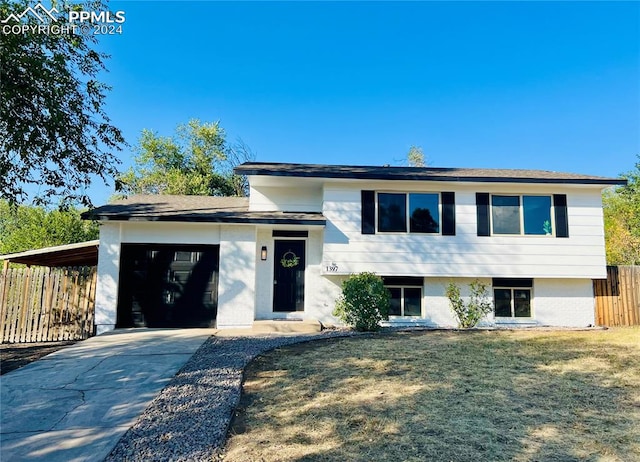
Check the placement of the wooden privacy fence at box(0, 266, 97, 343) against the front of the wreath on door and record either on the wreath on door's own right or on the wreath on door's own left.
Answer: on the wreath on door's own right

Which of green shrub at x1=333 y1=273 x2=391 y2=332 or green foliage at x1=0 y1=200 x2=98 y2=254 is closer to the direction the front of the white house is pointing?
the green shrub

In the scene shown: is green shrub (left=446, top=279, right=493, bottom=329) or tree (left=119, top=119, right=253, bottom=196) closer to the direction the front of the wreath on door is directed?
the green shrub

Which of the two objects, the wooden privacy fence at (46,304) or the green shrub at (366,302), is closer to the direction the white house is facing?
the green shrub

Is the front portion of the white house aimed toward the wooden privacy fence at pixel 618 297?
no

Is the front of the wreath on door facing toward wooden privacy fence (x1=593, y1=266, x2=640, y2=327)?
no

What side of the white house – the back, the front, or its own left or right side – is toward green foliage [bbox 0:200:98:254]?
right

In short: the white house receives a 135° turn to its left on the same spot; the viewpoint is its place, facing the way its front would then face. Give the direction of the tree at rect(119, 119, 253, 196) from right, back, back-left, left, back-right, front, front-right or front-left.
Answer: left

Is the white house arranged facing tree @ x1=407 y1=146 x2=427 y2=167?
no

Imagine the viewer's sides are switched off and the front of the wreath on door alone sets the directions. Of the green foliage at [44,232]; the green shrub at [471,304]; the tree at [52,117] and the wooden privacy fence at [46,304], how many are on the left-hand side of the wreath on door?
1

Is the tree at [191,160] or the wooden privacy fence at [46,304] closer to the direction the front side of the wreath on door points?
the wooden privacy fence

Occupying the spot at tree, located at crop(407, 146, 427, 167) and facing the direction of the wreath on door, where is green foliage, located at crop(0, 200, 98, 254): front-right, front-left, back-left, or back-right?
front-right

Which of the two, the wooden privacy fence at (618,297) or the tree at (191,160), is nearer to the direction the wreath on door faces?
the wooden privacy fence

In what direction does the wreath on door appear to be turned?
toward the camera

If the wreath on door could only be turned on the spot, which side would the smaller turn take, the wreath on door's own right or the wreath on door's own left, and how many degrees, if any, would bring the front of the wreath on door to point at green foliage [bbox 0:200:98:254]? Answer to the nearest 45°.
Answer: approximately 135° to the wreath on door's own right

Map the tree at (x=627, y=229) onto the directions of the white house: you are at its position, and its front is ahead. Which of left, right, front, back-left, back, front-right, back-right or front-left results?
back-left

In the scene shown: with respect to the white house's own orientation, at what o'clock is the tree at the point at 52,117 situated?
The tree is roughly at 2 o'clock from the white house.

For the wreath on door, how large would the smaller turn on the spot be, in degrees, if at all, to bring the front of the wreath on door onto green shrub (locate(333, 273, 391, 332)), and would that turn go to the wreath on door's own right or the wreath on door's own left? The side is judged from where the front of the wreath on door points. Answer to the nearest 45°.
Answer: approximately 45° to the wreath on door's own left
